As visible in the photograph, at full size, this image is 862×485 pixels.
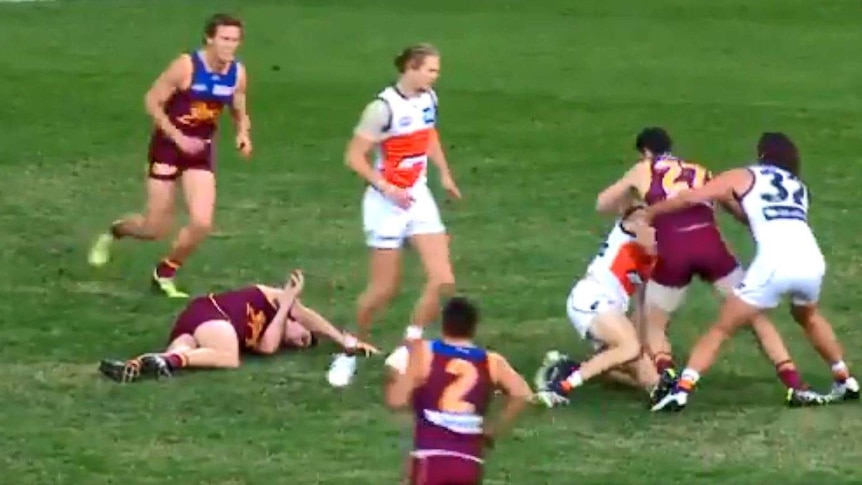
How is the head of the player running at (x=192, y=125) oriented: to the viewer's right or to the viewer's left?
to the viewer's right

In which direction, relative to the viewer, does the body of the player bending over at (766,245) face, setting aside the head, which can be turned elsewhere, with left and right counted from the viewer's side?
facing away from the viewer and to the left of the viewer

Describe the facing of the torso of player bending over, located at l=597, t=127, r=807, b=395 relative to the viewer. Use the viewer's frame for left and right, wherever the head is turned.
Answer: facing away from the viewer and to the left of the viewer

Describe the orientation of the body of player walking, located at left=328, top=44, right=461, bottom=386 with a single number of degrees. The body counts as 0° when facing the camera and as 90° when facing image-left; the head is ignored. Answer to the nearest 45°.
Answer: approximately 315°

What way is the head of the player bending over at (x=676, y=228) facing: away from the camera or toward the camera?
away from the camera

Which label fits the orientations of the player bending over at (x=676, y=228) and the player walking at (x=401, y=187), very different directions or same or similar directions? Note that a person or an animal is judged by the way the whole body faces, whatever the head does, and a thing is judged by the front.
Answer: very different directions

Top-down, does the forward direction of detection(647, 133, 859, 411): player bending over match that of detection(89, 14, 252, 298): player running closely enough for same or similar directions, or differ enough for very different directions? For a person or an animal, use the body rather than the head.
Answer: very different directions
